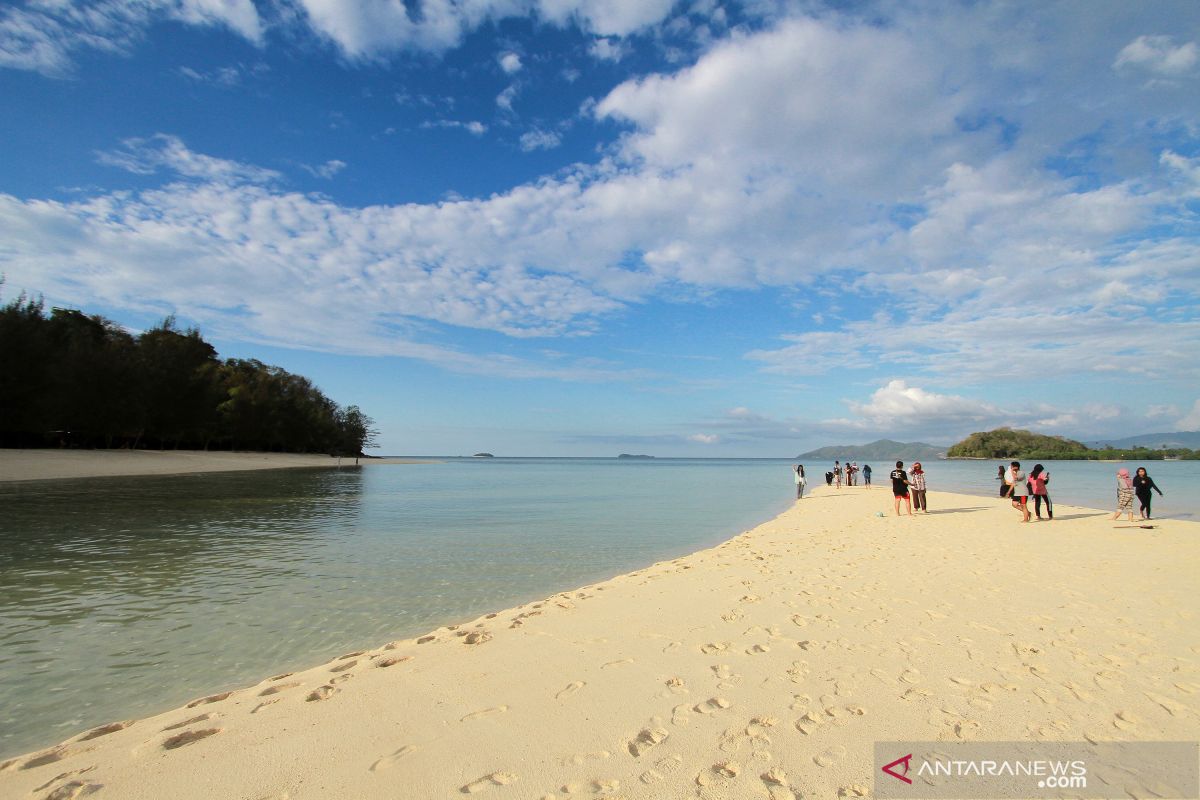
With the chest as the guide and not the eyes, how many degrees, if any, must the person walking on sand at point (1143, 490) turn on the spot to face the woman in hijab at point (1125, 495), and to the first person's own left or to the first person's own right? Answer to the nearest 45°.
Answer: approximately 45° to the first person's own right

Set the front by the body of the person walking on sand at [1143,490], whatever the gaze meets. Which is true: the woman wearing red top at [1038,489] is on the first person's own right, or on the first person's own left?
on the first person's own right

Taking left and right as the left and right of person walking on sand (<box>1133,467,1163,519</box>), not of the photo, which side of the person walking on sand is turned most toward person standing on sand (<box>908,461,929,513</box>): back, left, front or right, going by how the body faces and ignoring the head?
right

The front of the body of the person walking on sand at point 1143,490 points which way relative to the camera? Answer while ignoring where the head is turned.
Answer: toward the camera

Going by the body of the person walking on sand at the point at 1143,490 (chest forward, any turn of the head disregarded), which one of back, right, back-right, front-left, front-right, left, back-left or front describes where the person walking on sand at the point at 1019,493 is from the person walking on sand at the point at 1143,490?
front-right
